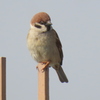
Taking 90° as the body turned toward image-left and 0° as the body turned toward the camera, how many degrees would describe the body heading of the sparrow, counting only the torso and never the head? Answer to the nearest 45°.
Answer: approximately 45°

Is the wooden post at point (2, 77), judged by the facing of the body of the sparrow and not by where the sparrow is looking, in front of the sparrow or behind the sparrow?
in front
